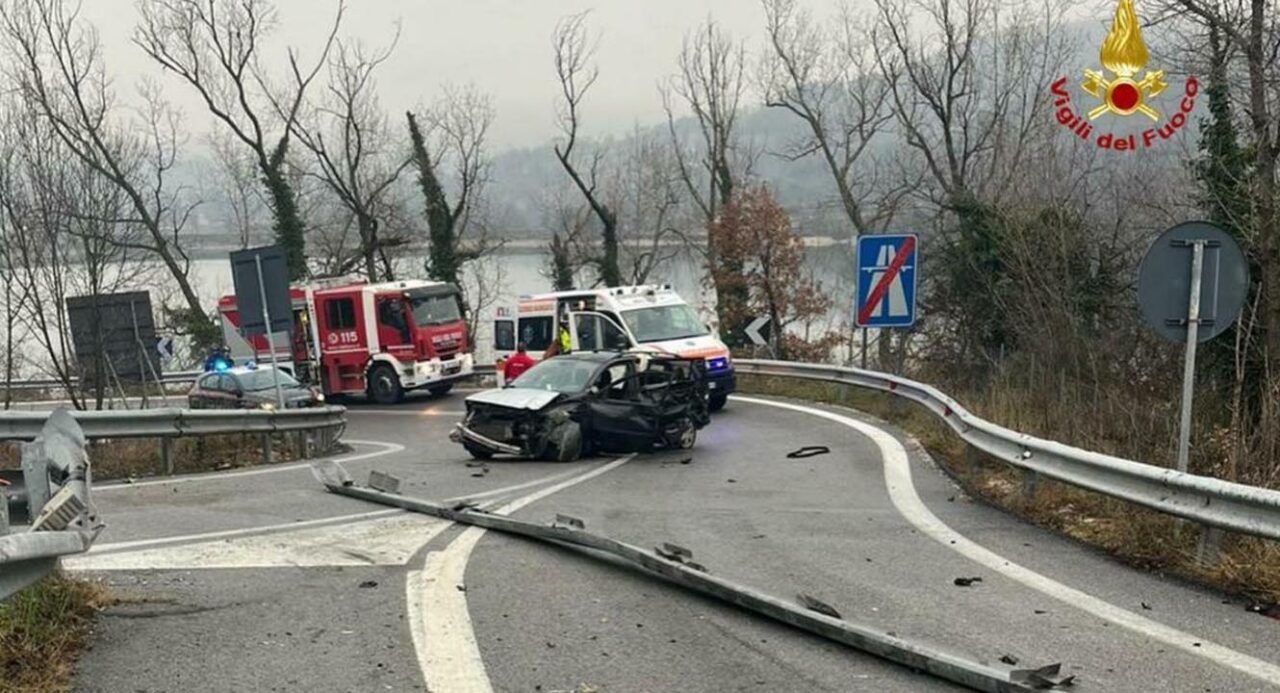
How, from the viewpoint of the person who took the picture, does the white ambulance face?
facing the viewer and to the right of the viewer

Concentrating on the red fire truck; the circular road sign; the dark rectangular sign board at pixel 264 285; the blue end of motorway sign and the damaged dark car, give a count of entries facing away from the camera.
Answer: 2

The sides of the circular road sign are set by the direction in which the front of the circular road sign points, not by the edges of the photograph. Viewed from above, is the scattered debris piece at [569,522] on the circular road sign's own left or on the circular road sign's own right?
on the circular road sign's own left

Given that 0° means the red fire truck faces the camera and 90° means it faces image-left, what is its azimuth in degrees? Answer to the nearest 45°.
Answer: approximately 315°

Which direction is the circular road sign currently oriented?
away from the camera

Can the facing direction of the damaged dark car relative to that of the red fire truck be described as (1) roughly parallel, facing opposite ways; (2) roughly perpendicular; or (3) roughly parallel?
roughly perpendicular

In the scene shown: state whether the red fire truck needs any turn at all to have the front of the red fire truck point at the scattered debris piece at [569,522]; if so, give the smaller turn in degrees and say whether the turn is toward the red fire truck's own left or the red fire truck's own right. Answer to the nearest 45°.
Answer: approximately 45° to the red fire truck's own right

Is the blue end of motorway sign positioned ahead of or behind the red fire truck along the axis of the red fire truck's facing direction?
ahead

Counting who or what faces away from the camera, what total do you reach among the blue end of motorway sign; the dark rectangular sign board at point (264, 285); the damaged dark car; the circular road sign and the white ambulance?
2

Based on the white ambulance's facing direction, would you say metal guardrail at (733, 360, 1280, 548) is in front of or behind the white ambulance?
in front

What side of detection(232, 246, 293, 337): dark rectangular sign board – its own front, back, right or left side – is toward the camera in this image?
back

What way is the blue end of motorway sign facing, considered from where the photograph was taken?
facing the viewer

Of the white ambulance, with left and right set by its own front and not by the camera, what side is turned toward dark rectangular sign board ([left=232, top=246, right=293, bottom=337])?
right

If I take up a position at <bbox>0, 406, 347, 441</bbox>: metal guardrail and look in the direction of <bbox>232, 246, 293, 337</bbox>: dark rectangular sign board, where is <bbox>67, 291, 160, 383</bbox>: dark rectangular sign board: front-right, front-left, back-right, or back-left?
front-left

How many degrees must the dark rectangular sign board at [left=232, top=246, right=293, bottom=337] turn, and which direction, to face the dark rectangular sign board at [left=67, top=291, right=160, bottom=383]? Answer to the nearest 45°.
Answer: approximately 45° to its left

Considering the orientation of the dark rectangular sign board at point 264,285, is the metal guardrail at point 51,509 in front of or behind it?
behind
